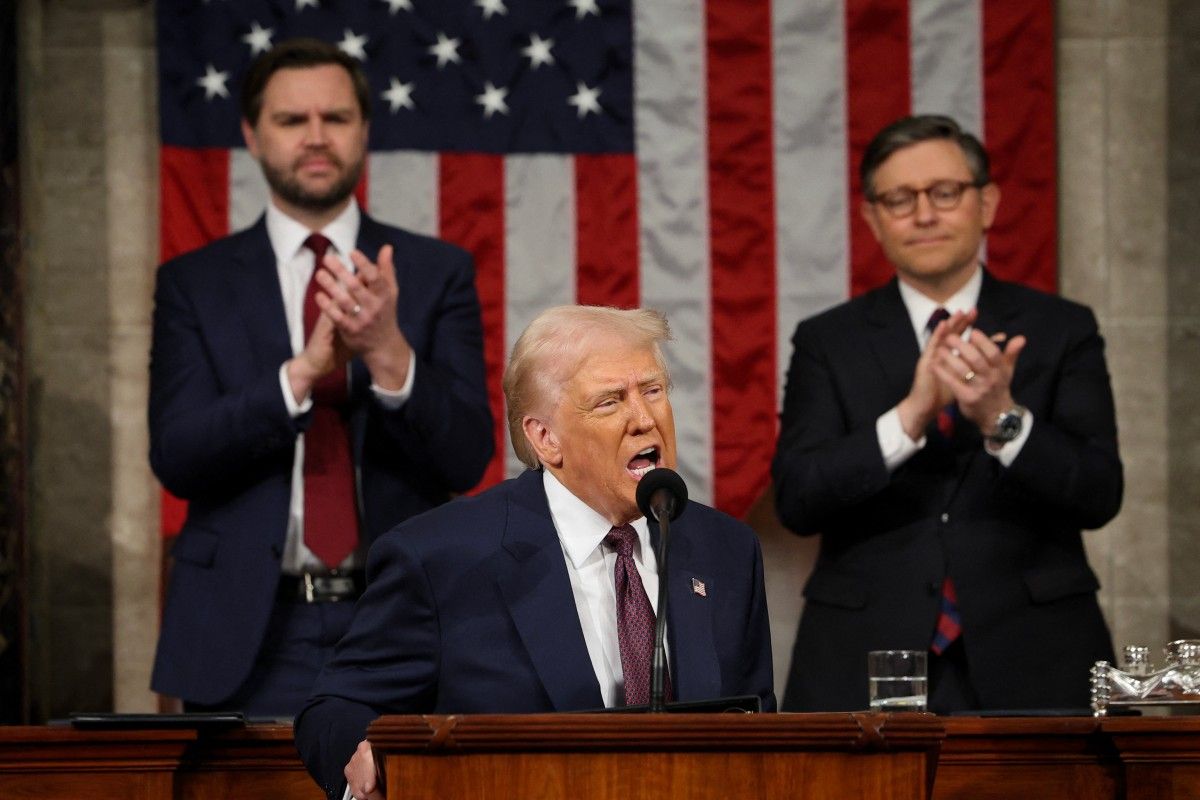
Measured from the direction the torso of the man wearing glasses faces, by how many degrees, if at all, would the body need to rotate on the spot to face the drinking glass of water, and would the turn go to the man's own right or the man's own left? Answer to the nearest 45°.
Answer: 0° — they already face it

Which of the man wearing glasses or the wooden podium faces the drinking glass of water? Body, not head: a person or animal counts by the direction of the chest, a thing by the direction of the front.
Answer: the man wearing glasses

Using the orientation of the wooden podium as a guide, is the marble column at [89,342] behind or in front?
behind

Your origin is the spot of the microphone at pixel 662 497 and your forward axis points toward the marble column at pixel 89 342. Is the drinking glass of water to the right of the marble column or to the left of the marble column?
right

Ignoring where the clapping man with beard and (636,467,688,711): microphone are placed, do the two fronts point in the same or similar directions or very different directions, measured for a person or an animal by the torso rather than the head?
very different directions

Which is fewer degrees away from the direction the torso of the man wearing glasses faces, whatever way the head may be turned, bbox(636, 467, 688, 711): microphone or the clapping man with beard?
the microphone
